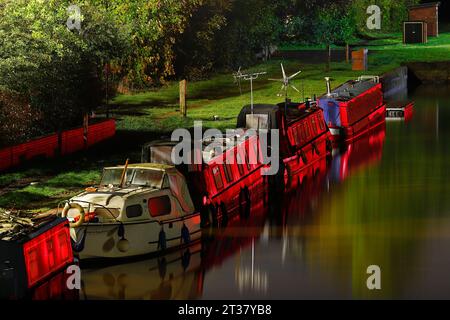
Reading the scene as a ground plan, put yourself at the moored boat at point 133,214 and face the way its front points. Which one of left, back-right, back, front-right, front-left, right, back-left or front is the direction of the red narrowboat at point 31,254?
front
